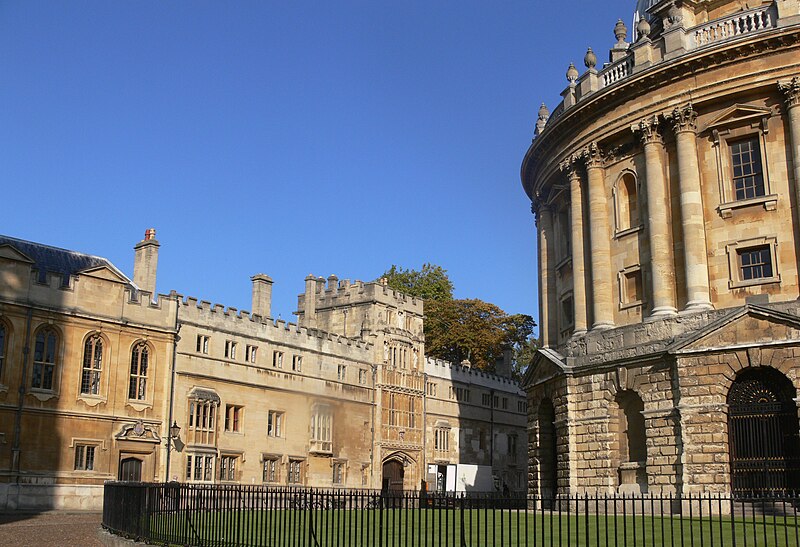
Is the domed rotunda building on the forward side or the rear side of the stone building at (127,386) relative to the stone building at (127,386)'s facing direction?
on the forward side

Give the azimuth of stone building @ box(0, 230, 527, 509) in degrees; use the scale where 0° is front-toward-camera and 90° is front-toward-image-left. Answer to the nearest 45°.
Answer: approximately 315°
